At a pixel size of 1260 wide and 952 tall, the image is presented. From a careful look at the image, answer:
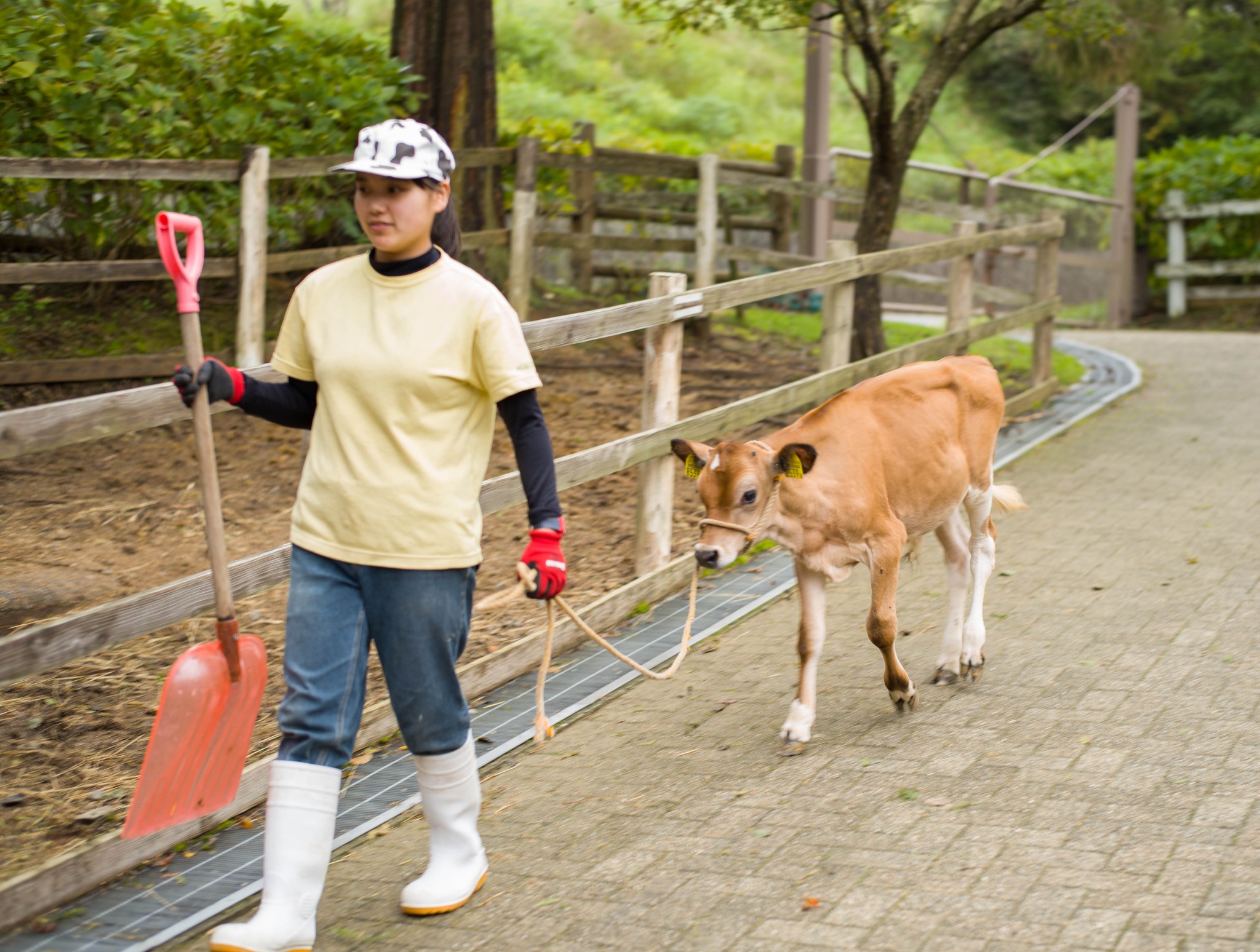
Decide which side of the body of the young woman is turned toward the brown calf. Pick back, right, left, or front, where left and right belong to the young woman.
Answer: back

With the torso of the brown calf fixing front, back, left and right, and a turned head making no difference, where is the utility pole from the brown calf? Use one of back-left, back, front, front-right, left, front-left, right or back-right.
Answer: back-right

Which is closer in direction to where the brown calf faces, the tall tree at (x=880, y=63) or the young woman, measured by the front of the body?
the young woman

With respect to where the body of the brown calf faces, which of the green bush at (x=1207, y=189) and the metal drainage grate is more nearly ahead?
the metal drainage grate

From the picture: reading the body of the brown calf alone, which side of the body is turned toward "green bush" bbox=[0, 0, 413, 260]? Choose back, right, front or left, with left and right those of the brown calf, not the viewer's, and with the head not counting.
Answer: right

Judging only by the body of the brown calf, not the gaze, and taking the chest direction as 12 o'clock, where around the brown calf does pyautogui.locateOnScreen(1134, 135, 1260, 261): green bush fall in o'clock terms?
The green bush is roughly at 5 o'clock from the brown calf.

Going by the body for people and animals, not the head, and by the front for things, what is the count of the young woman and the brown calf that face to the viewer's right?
0

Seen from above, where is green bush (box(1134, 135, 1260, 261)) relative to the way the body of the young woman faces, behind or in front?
behind

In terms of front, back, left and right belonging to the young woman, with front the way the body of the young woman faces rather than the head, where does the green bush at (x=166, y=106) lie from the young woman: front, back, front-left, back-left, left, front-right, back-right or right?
back-right

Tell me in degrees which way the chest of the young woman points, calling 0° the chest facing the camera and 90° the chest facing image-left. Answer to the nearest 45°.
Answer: approximately 45°

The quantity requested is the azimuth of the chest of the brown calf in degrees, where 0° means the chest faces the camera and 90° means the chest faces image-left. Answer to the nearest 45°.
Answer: approximately 45°

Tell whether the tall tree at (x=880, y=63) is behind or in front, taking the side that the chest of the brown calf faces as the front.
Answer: behind
